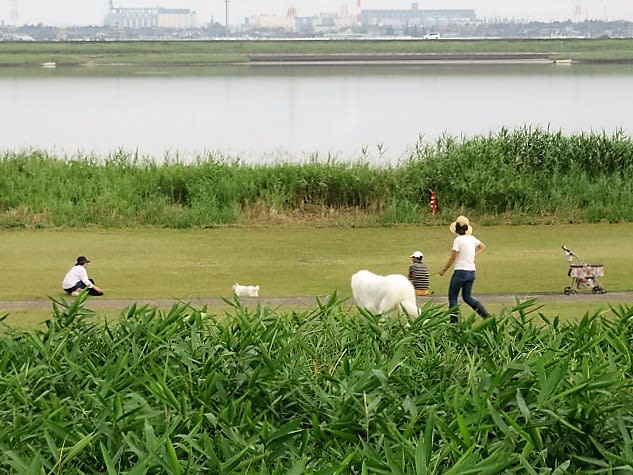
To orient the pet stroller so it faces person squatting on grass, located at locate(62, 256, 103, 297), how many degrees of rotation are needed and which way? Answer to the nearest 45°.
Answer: approximately 180°

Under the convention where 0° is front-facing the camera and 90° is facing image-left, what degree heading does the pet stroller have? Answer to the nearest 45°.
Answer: approximately 270°

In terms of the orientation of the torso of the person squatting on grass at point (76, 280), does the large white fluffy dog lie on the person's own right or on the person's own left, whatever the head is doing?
on the person's own right

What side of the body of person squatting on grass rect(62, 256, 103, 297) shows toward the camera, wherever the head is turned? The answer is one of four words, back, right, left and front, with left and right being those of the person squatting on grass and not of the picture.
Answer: right
